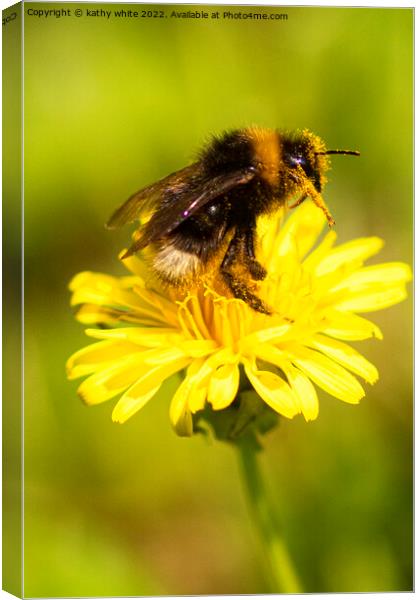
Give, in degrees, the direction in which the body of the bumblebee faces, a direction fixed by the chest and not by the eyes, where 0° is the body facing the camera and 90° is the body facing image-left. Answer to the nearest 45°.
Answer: approximately 270°
